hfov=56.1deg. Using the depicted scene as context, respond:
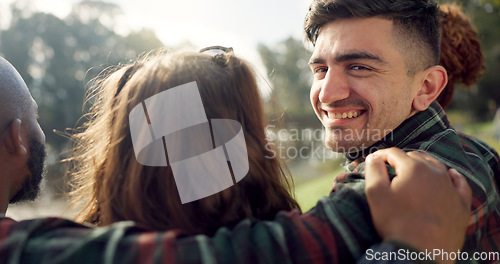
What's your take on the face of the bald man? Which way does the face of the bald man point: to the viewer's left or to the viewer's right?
to the viewer's right

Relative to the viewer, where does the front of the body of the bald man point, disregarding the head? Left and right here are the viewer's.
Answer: facing away from the viewer and to the right of the viewer

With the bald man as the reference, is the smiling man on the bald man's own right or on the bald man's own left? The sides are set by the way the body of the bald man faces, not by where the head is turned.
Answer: on the bald man's own right
